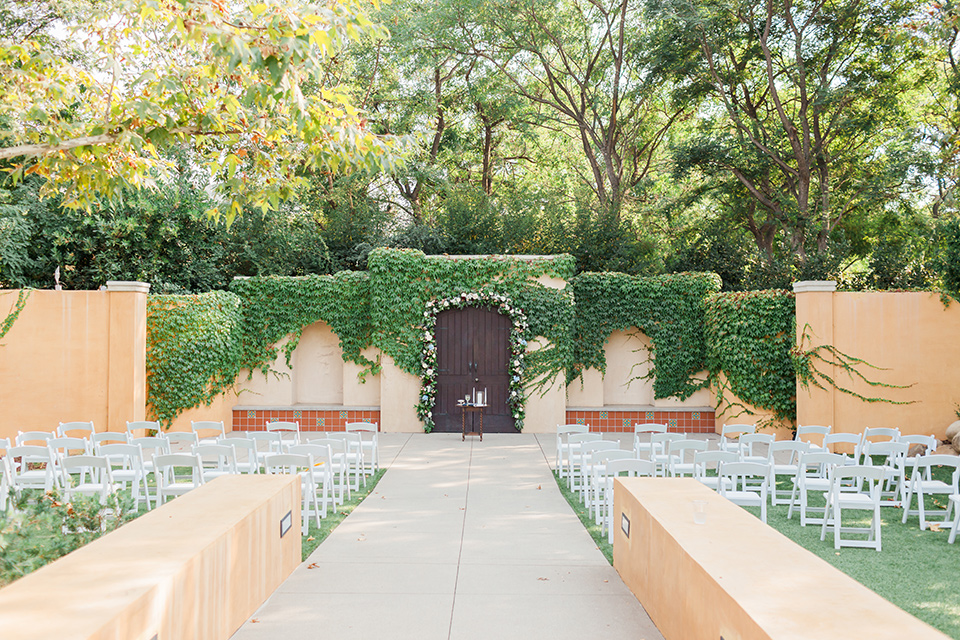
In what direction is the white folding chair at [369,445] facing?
away from the camera

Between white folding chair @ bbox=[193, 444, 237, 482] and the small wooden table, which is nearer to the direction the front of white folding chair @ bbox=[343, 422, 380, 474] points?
the small wooden table

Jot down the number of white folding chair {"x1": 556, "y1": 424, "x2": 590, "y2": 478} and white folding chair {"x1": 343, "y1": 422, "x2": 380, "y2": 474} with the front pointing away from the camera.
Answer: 2

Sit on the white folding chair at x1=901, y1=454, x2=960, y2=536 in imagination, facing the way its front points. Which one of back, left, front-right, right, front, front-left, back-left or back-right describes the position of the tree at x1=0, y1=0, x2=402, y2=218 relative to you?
left

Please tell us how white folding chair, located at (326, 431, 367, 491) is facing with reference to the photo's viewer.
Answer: facing away from the viewer and to the right of the viewer

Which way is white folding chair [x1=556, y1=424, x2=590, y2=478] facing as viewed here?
away from the camera

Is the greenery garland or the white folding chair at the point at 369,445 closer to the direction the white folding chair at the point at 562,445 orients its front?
the greenery garland

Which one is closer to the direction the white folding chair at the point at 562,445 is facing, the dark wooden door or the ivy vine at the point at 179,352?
the dark wooden door

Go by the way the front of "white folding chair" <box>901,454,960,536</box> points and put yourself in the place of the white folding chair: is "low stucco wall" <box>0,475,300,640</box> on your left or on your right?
on your left

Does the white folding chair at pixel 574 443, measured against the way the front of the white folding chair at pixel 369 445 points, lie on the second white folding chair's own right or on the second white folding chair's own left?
on the second white folding chair's own right

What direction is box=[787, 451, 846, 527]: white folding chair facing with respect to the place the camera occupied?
facing away from the viewer and to the left of the viewer

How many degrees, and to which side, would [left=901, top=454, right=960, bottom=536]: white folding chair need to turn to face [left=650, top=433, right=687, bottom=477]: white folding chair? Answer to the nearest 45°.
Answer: approximately 45° to its left

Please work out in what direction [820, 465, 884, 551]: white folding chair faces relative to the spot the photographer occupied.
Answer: facing away from the viewer and to the left of the viewer
